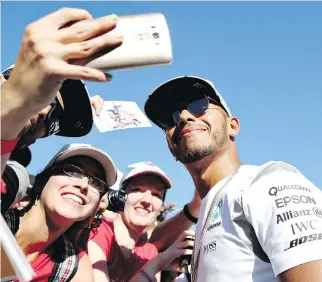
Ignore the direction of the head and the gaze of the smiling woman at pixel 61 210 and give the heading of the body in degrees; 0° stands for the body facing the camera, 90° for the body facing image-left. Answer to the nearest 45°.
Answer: approximately 315°

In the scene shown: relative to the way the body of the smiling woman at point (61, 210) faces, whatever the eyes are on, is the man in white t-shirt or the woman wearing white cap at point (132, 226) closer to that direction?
the man in white t-shirt

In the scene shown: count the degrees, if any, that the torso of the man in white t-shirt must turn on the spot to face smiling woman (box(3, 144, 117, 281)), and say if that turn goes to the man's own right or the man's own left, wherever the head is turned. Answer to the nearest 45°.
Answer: approximately 90° to the man's own right

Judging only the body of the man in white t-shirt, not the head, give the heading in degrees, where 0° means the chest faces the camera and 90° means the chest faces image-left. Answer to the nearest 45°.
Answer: approximately 45°

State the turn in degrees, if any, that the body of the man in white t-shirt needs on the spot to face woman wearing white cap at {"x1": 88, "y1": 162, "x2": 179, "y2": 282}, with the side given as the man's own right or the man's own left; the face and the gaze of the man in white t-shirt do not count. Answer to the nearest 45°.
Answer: approximately 90° to the man's own right
